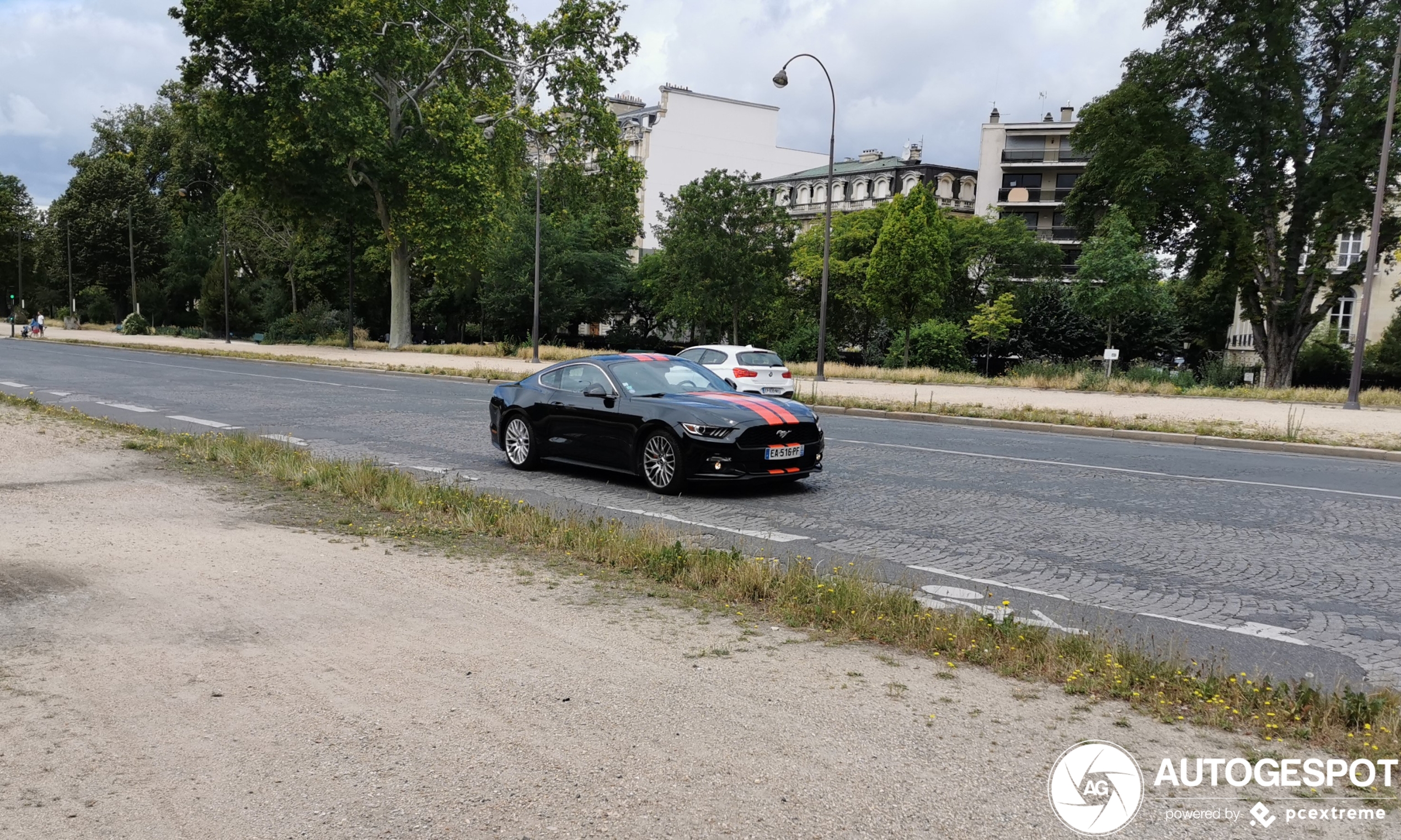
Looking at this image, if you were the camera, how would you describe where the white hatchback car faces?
facing away from the viewer and to the left of the viewer

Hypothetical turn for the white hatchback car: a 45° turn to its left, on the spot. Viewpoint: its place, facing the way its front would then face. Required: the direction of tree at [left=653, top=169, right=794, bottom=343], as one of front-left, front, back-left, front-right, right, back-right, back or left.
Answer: right

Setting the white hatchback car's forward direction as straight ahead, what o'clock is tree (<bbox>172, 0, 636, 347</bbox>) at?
The tree is roughly at 12 o'clock from the white hatchback car.

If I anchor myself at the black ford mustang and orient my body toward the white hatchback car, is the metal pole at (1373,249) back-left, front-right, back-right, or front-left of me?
front-right

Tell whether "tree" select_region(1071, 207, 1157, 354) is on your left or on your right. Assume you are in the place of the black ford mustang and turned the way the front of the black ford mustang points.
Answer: on your left

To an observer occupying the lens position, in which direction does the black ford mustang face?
facing the viewer and to the right of the viewer

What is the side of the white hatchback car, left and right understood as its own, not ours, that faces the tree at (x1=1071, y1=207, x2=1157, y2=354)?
right

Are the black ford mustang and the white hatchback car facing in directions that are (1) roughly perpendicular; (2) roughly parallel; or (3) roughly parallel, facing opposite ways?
roughly parallel, facing opposite ways

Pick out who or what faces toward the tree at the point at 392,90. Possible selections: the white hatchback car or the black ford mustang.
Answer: the white hatchback car

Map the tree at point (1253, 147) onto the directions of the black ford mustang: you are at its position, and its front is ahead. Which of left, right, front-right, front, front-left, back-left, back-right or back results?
left
